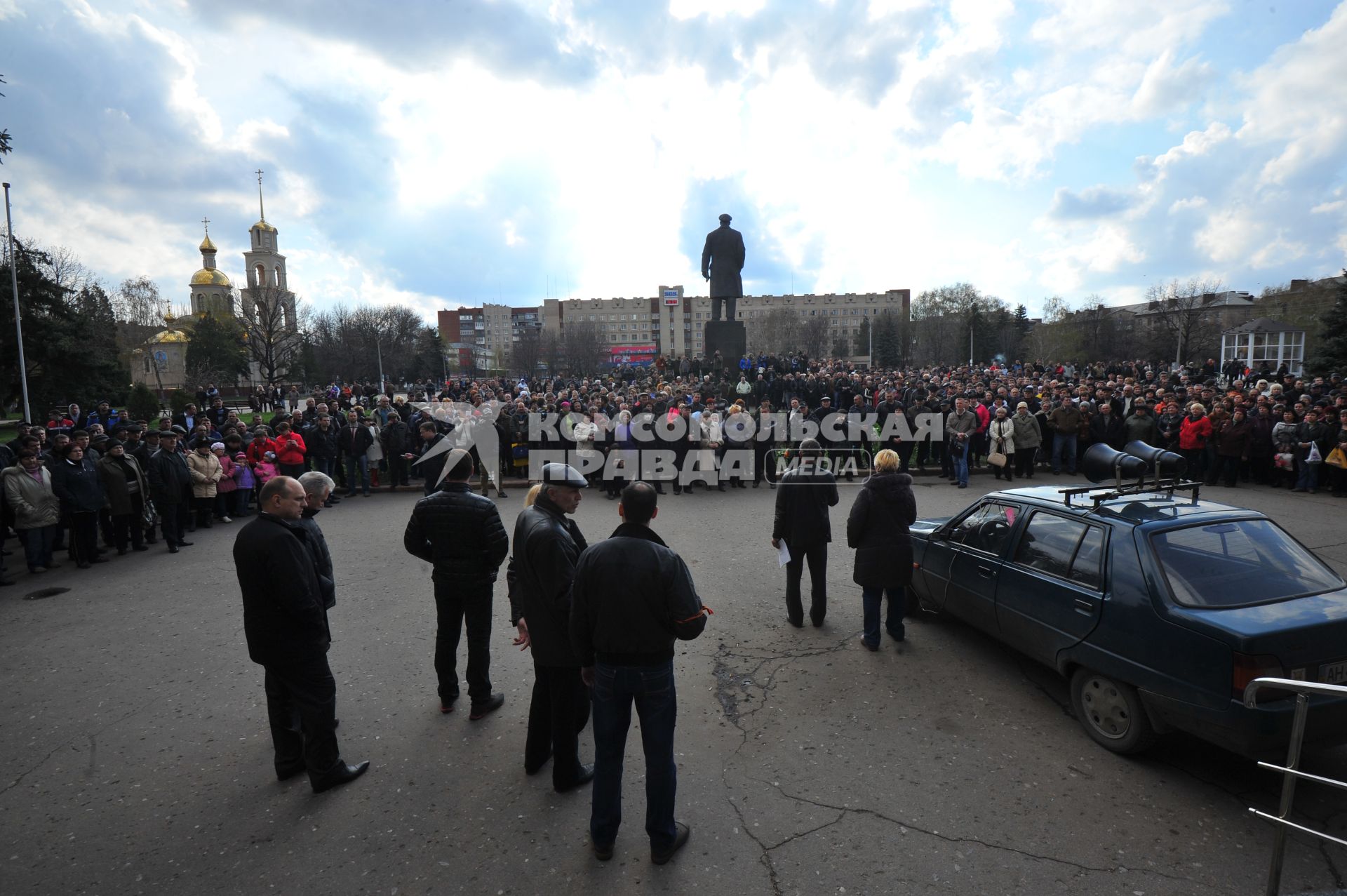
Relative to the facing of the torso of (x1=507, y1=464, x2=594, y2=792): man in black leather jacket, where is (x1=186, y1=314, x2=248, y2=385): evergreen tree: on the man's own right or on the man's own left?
on the man's own left

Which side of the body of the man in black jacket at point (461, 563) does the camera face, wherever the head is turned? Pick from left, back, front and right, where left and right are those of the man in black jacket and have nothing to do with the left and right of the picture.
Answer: back

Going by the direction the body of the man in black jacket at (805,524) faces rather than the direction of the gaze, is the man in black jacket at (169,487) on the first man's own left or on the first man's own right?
on the first man's own left

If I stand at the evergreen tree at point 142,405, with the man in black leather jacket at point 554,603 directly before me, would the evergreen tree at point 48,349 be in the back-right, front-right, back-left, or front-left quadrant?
back-right

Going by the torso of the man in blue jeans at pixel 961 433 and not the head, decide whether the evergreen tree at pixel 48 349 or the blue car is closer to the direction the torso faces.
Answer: the blue car

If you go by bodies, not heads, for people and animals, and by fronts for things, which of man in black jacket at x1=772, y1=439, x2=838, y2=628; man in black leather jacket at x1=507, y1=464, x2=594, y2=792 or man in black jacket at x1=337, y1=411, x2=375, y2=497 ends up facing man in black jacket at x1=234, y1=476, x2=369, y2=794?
man in black jacket at x1=337, y1=411, x2=375, y2=497

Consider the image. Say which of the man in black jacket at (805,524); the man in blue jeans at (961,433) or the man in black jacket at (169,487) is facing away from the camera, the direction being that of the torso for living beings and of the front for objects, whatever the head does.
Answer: the man in black jacket at (805,524)

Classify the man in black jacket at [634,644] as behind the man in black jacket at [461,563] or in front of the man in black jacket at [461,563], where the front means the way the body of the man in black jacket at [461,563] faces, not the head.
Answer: behind

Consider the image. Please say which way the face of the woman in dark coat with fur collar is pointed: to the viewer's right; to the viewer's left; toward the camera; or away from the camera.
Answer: away from the camera

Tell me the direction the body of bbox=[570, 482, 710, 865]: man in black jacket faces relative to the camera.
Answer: away from the camera

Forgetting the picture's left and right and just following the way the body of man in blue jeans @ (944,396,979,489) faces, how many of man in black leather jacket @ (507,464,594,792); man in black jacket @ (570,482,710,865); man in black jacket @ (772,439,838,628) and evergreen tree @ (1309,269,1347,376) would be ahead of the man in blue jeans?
3
